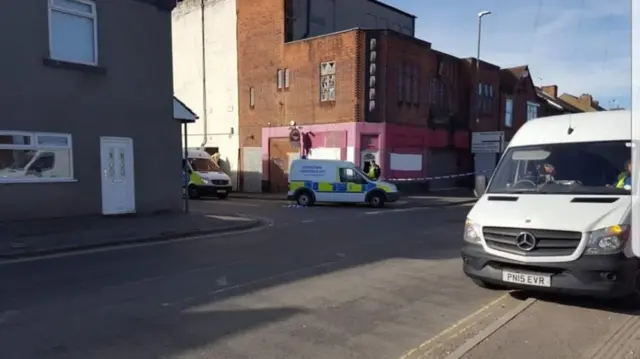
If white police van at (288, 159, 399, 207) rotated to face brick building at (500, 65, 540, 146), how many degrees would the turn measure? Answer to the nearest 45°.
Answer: approximately 45° to its left

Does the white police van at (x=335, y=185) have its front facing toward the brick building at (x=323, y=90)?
no

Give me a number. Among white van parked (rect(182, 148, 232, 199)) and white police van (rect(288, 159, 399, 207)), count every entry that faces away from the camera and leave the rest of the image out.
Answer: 0

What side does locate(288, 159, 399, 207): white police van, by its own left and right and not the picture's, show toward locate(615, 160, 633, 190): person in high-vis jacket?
right

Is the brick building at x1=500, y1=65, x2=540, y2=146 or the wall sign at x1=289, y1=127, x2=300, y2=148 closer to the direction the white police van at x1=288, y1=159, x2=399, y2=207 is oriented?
the brick building

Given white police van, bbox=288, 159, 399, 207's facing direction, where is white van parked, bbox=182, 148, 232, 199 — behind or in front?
behind

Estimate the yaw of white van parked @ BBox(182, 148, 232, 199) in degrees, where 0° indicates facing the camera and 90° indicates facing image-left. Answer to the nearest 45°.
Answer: approximately 315°

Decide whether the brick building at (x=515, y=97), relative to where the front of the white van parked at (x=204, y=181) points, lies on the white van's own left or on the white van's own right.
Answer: on the white van's own left

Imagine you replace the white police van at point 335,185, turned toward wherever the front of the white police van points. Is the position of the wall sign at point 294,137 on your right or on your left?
on your left

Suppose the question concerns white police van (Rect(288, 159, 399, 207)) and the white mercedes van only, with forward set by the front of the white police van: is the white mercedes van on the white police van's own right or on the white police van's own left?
on the white police van's own right

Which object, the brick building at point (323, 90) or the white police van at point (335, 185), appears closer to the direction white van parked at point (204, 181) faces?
the white police van

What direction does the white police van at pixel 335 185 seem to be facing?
to the viewer's right
